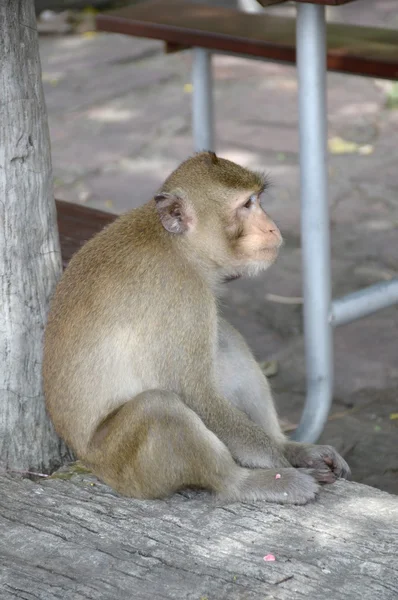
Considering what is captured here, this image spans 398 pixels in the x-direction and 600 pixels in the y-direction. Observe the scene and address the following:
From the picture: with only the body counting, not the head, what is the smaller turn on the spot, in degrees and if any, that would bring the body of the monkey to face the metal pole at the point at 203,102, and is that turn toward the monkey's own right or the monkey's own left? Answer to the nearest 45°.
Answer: approximately 90° to the monkey's own left

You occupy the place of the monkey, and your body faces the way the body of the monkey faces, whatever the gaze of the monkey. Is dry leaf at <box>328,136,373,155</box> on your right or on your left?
on your left

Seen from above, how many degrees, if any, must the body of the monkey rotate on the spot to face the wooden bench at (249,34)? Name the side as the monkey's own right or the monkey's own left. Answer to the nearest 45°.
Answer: approximately 90° to the monkey's own left

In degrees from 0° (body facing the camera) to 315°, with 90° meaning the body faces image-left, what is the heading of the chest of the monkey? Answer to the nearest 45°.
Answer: approximately 270°
